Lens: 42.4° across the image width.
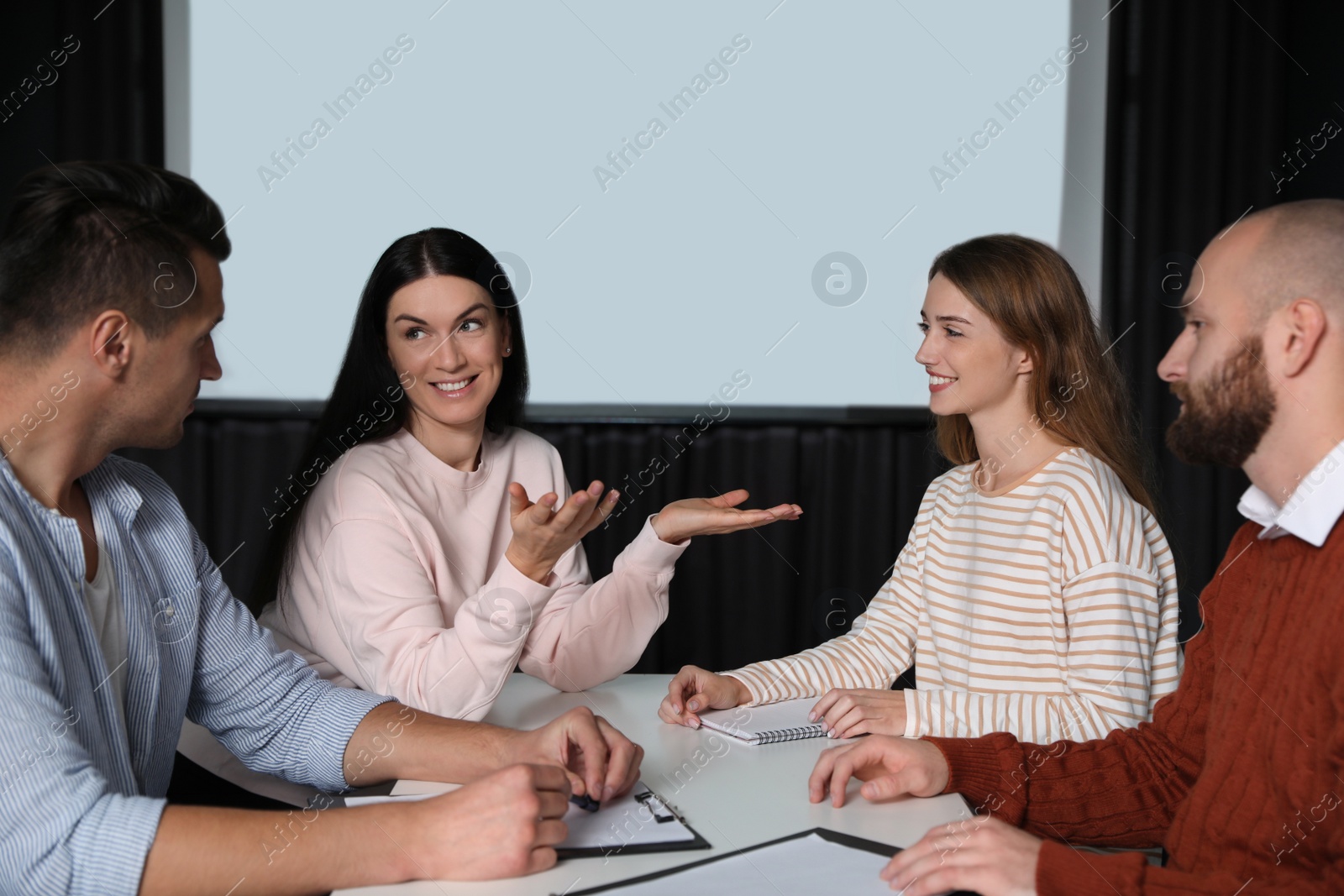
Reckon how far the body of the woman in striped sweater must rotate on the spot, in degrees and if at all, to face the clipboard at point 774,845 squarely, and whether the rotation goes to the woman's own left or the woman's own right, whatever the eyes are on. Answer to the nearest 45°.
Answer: approximately 45° to the woman's own left

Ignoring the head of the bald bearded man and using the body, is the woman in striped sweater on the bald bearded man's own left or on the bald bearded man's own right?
on the bald bearded man's own right

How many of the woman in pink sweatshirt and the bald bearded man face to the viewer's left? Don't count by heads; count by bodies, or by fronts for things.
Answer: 1

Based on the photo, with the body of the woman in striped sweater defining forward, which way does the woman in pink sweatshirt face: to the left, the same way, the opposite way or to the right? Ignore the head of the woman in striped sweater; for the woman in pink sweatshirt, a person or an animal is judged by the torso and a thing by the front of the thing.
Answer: to the left

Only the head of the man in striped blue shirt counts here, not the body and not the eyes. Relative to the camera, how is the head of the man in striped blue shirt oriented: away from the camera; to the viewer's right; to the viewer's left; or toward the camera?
to the viewer's right

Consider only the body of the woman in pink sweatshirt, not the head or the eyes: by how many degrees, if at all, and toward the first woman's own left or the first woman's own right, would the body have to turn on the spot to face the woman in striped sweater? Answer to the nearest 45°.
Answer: approximately 45° to the first woman's own left

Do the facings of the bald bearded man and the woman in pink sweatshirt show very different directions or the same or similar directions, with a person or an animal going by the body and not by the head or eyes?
very different directions

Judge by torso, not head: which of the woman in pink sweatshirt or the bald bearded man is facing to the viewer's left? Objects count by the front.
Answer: the bald bearded man

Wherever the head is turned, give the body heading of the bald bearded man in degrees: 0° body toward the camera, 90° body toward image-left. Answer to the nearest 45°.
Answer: approximately 90°

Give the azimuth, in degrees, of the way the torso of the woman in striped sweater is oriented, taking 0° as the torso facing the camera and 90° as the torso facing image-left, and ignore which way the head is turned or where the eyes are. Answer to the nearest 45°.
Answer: approximately 45°

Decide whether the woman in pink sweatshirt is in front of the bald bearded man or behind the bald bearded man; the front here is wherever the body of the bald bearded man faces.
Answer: in front

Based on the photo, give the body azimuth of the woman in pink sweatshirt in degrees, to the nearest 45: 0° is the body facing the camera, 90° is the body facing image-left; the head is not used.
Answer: approximately 315°
